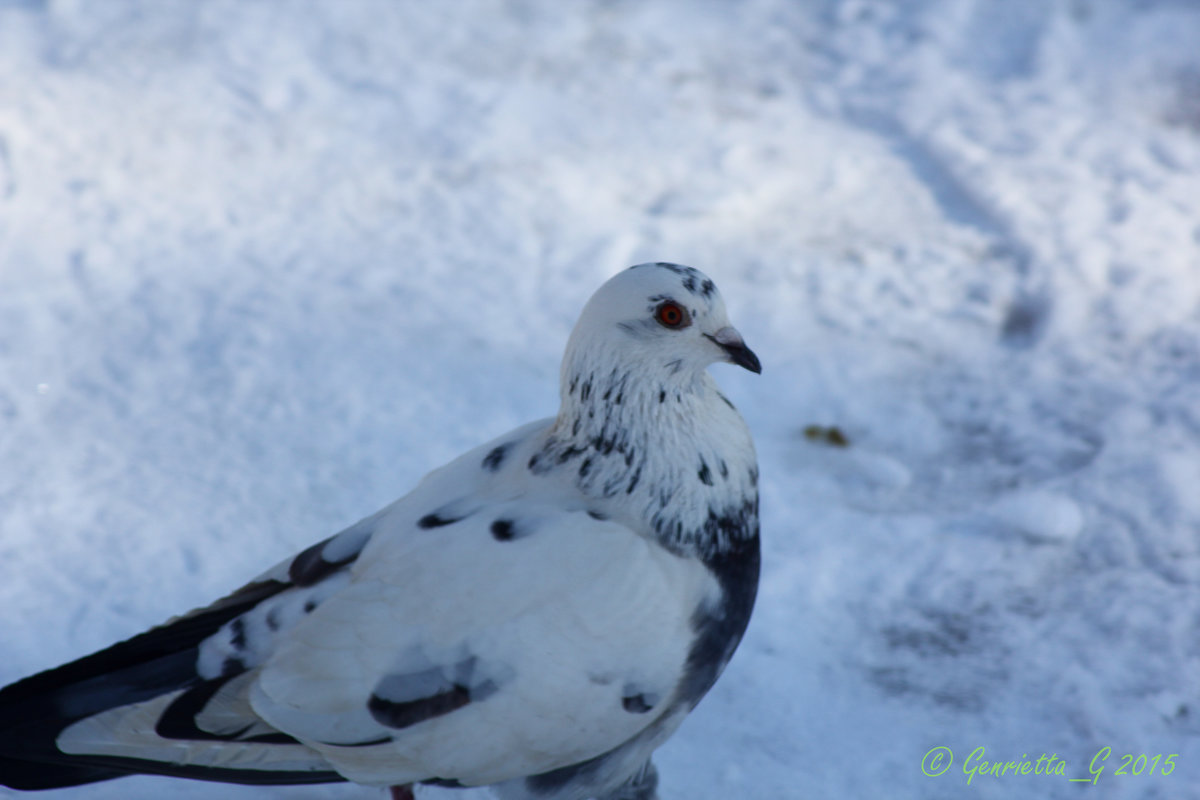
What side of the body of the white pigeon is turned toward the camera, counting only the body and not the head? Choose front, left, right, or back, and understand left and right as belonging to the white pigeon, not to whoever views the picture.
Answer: right
